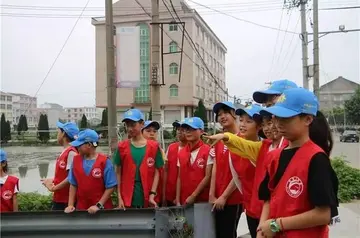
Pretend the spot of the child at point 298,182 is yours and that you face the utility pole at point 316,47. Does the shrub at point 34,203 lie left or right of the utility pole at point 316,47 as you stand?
left

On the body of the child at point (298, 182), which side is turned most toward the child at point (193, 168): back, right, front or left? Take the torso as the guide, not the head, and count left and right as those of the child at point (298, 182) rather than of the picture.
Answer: right

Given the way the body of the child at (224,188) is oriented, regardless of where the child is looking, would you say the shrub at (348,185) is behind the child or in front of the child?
behind

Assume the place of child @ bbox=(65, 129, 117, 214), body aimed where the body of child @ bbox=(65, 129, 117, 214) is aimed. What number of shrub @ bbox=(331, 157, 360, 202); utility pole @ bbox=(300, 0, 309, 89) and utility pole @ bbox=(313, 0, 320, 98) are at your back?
3

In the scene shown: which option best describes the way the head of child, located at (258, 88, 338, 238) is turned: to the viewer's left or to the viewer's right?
to the viewer's left

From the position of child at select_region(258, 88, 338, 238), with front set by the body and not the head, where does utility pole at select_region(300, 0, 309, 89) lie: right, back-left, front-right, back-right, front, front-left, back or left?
back-right

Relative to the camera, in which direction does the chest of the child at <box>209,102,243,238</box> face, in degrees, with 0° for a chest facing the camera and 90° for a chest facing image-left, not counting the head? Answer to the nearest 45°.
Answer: approximately 45°

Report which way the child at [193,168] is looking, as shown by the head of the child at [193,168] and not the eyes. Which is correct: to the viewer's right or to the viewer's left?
to the viewer's left

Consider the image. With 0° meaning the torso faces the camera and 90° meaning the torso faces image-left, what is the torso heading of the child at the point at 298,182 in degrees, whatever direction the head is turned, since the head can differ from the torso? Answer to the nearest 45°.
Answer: approximately 45°

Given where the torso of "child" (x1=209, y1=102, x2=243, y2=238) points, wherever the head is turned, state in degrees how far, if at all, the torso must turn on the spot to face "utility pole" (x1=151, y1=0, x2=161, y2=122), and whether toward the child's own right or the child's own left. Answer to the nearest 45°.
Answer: approximately 135° to the child's own right
